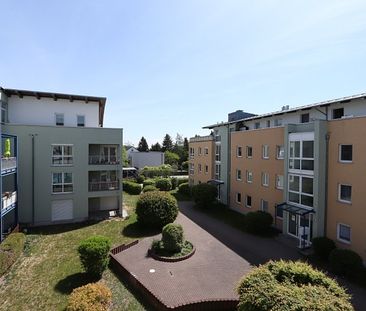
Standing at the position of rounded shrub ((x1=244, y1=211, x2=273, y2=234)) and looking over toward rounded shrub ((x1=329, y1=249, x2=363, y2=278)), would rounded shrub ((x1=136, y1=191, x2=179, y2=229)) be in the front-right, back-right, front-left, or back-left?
back-right

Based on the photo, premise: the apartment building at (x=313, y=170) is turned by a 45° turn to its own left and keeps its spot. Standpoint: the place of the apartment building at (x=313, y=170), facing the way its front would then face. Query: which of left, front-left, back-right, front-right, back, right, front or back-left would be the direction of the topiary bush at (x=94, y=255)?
front-right

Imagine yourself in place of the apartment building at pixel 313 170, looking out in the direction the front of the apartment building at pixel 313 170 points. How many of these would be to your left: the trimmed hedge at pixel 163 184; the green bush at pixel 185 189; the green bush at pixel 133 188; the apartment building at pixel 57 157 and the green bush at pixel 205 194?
0

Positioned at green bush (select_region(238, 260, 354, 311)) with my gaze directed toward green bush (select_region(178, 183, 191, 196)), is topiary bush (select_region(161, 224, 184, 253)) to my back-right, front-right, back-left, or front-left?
front-left

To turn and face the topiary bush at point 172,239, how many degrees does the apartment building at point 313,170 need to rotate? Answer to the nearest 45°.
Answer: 0° — it already faces it

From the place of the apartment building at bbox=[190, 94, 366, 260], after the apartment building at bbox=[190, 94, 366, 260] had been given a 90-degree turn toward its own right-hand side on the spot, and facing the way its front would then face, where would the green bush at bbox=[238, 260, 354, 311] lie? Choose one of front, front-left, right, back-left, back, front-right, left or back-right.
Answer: back-left

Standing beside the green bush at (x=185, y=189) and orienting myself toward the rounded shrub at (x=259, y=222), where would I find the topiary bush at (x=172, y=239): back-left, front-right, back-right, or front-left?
front-right

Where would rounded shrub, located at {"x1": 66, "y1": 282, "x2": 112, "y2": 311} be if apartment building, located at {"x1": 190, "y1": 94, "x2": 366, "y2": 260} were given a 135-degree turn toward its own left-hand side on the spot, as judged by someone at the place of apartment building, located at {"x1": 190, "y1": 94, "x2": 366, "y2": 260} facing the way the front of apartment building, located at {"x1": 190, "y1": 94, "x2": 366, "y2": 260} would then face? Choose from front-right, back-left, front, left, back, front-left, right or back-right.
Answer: back-right

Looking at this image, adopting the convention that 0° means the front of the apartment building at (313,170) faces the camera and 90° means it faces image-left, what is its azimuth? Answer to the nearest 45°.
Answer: approximately 45°

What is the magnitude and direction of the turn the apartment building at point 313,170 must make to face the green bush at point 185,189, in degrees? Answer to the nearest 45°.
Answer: approximately 90° to its right
